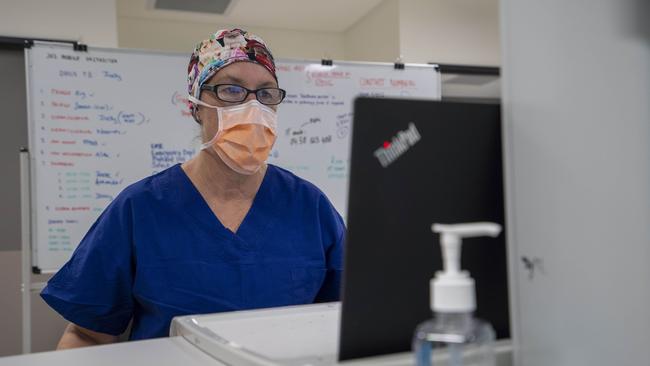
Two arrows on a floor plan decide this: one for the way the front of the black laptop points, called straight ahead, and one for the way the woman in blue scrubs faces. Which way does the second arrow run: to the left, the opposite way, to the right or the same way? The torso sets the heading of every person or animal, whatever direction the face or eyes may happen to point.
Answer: the opposite way

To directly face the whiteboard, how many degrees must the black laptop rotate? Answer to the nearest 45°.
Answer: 0° — it already faces it

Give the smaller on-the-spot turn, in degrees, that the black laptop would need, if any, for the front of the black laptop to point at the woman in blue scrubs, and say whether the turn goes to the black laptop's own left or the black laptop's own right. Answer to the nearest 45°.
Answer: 0° — it already faces them

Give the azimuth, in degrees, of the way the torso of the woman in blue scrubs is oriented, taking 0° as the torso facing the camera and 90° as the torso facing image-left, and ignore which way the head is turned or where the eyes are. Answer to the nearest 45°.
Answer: approximately 315°

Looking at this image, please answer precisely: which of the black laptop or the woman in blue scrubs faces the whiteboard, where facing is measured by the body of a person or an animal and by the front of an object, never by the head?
the black laptop

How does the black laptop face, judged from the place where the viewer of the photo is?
facing away from the viewer and to the left of the viewer

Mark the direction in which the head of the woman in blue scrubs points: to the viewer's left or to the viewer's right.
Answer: to the viewer's right
